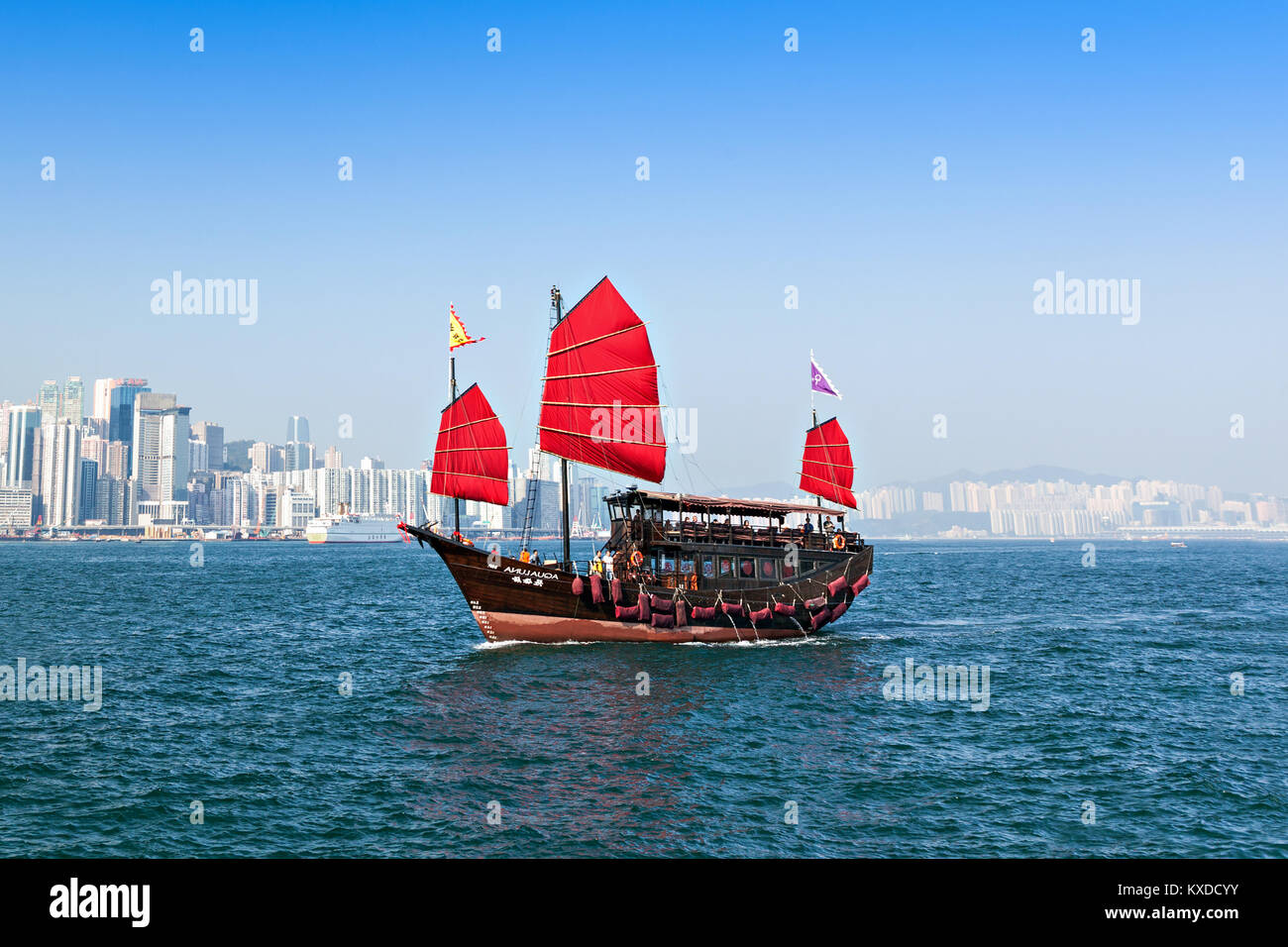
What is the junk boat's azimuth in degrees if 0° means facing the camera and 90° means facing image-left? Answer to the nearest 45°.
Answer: approximately 90°
